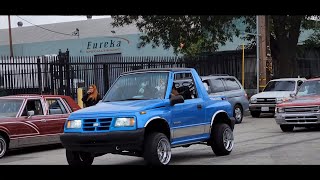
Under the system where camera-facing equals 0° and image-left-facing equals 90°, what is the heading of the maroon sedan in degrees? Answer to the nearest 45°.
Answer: approximately 45°

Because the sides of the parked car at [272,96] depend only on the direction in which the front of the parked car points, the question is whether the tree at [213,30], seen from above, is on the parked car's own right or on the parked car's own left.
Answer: on the parked car's own right

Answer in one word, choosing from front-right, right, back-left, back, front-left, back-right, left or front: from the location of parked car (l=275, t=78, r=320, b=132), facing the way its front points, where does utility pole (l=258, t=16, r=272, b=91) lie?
back-right

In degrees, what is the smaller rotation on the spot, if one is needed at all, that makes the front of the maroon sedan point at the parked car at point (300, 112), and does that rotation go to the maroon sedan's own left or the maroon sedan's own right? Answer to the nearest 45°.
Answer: approximately 135° to the maroon sedan's own left

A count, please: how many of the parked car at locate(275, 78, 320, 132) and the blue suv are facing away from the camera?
0

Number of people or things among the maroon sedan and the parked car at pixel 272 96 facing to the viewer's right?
0

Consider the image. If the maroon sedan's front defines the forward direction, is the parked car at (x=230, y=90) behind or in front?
behind

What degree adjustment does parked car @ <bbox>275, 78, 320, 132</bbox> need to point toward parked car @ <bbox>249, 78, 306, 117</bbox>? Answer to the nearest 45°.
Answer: approximately 135° to its right
